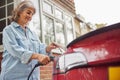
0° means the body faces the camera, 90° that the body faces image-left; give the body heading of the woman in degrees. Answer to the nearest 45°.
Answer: approximately 315°

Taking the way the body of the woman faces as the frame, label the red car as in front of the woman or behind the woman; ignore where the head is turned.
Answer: in front
